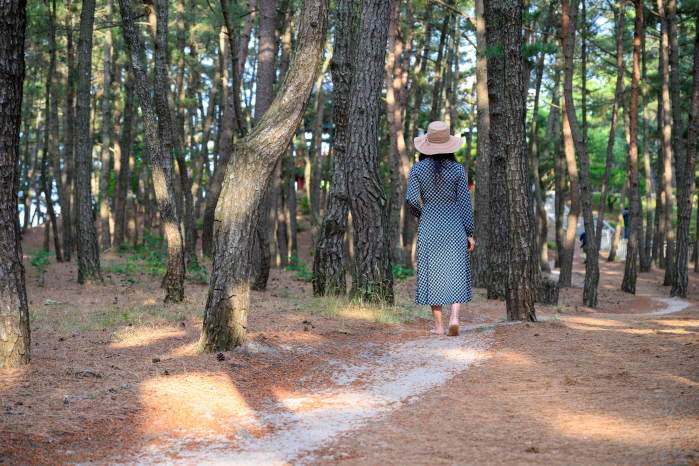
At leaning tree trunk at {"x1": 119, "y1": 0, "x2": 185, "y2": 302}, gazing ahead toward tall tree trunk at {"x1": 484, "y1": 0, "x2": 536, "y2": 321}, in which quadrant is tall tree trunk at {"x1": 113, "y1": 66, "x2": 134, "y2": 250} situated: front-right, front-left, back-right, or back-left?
back-left

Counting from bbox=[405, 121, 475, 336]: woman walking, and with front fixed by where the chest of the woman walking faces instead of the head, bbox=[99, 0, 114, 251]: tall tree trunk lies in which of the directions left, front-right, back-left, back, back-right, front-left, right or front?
front-left

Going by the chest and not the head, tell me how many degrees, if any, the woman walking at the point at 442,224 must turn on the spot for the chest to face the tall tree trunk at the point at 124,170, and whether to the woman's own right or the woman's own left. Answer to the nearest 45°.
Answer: approximately 45° to the woman's own left

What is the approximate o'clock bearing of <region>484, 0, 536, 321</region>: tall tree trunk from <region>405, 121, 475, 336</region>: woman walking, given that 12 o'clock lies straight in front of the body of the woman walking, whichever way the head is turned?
The tall tree trunk is roughly at 2 o'clock from the woman walking.

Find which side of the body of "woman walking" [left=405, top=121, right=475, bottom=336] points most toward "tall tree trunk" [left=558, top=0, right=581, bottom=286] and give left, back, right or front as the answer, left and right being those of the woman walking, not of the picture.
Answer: front

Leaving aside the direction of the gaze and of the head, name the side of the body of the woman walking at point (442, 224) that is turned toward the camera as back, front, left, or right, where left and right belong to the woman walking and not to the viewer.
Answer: back

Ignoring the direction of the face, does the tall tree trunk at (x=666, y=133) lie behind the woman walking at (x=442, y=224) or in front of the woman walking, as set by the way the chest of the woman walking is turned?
in front

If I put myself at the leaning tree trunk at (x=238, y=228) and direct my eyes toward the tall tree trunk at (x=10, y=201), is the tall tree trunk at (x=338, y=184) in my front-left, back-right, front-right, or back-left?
back-right

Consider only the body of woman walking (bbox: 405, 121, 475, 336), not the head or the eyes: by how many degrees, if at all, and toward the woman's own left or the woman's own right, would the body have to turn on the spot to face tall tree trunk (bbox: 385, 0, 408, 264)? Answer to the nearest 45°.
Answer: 0° — they already face it

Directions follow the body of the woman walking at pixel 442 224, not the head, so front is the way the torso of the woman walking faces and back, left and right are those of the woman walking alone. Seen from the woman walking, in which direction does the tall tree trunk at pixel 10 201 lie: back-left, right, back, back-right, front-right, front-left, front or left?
back-left

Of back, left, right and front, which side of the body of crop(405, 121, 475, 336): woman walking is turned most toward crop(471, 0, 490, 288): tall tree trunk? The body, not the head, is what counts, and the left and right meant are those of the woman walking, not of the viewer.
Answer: front

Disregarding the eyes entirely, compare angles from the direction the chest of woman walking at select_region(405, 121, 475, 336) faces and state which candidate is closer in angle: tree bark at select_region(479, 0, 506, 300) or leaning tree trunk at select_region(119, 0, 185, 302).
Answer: the tree bark
